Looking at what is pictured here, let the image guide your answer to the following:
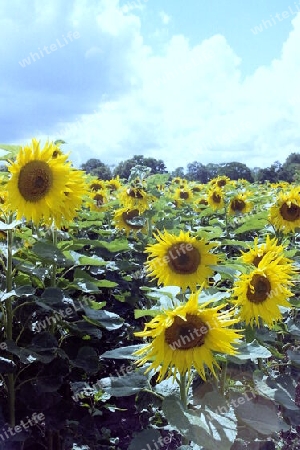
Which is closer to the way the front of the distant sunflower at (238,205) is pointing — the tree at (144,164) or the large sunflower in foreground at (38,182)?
the large sunflower in foreground

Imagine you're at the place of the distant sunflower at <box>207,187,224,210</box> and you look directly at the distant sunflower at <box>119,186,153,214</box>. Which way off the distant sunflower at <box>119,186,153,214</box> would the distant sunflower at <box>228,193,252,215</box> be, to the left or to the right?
left

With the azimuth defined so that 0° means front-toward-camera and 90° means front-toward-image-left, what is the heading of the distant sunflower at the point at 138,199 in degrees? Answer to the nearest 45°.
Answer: approximately 0°

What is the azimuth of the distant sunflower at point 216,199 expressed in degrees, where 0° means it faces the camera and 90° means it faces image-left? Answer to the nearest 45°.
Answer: approximately 0°

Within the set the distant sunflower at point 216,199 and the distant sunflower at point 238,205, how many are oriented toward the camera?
2

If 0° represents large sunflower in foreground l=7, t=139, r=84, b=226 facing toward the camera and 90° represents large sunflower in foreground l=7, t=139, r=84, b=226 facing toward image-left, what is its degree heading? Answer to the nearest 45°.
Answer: approximately 45°
